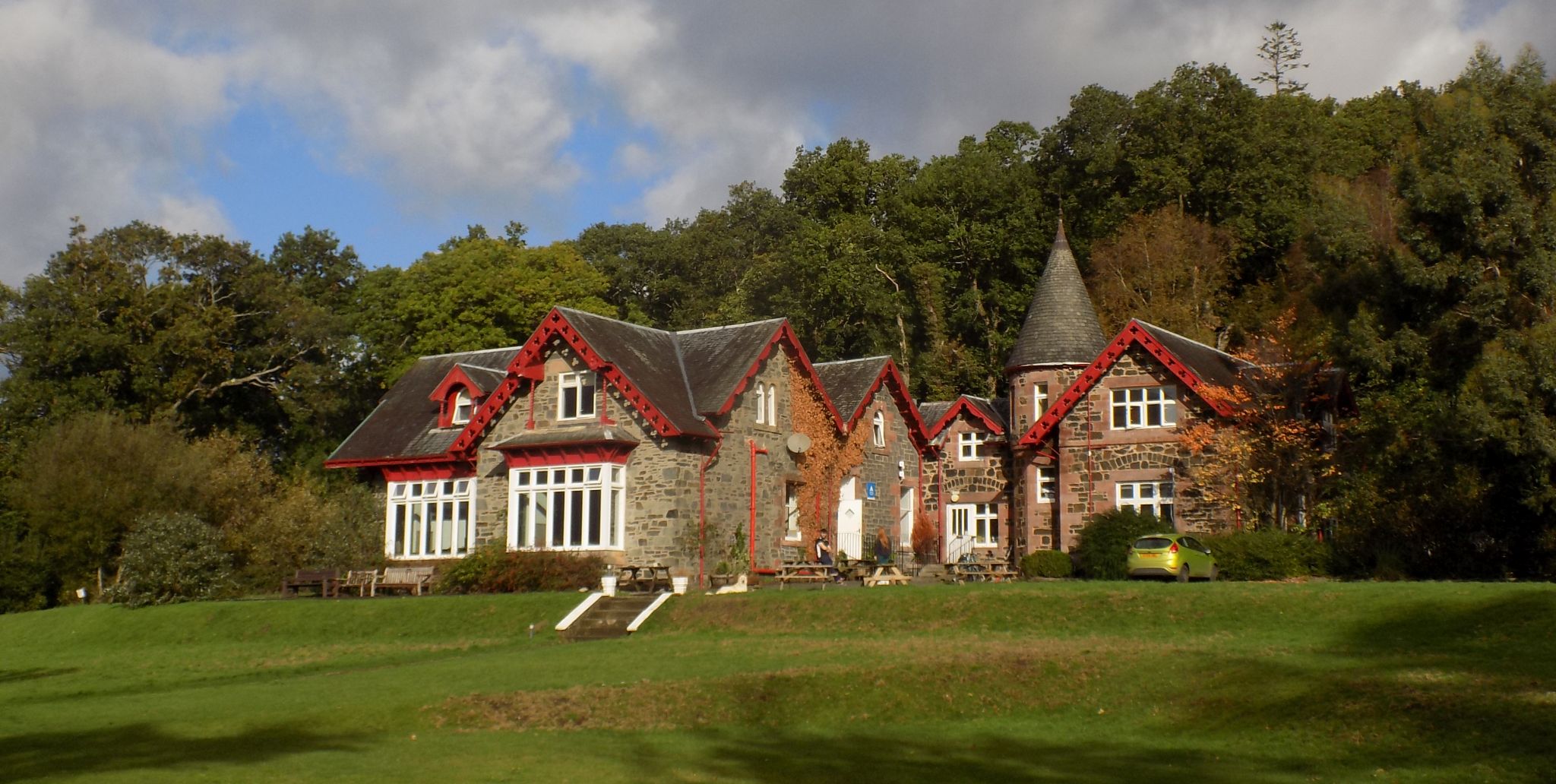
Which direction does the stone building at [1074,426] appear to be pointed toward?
toward the camera

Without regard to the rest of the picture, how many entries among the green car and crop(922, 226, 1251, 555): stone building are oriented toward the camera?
1

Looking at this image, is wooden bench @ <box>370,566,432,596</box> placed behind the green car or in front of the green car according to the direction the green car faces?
behind

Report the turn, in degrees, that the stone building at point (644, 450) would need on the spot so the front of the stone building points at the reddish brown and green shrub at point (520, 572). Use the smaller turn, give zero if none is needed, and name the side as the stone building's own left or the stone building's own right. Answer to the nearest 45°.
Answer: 0° — it already faces it

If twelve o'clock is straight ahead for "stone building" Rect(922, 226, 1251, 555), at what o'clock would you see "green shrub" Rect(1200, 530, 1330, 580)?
The green shrub is roughly at 11 o'clock from the stone building.

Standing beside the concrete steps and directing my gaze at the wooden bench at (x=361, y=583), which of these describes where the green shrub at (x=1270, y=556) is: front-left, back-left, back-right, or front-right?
back-right

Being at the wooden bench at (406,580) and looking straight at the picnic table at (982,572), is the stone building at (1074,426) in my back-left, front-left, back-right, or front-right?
front-left

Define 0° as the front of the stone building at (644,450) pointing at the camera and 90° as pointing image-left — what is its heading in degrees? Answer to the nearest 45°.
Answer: approximately 45°

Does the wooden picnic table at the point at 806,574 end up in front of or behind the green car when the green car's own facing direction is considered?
behind

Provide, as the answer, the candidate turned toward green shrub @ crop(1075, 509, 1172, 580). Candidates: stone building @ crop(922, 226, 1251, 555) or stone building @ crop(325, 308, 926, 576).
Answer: stone building @ crop(922, 226, 1251, 555)

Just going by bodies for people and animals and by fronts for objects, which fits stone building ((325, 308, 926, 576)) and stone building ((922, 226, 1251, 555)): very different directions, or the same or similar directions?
same or similar directions

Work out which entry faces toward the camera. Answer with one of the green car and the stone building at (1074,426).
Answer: the stone building
